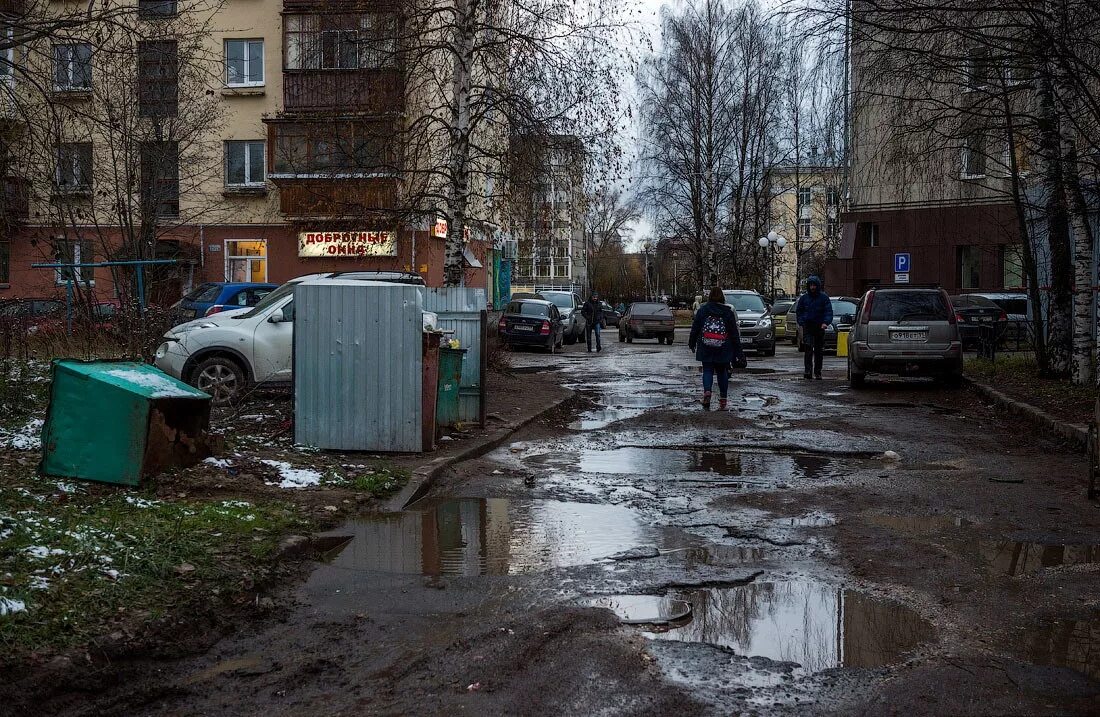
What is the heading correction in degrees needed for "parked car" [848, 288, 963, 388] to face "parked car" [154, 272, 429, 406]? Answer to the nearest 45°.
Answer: approximately 135° to its left

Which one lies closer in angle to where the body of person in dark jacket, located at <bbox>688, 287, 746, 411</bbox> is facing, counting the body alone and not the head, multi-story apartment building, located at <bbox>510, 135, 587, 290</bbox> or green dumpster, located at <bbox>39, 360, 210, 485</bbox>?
the multi-story apartment building

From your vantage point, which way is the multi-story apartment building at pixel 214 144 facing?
toward the camera

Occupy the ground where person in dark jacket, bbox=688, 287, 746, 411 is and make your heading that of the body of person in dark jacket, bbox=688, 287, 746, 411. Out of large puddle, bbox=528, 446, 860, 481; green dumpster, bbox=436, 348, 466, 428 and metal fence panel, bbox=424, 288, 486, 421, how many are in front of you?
0

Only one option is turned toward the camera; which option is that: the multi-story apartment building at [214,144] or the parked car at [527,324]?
the multi-story apartment building

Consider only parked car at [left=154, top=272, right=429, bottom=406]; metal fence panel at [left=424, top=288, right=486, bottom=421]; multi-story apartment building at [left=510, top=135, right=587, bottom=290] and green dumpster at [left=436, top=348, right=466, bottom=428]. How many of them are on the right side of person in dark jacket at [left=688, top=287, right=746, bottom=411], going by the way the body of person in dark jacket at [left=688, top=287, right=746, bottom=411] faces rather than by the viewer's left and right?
0

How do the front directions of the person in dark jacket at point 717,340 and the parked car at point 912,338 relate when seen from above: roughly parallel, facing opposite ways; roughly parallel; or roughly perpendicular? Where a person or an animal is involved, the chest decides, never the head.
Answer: roughly parallel

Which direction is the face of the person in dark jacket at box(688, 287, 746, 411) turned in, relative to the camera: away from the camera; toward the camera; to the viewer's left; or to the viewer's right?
away from the camera

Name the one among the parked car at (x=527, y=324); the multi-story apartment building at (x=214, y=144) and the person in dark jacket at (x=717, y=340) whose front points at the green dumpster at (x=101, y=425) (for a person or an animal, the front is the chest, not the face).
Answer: the multi-story apartment building

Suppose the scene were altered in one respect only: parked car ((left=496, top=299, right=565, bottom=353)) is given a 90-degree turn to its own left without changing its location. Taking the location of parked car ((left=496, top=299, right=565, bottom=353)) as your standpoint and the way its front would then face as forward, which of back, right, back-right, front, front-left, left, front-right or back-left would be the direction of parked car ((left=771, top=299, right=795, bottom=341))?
back-right

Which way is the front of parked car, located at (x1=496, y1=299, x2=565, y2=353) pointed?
away from the camera

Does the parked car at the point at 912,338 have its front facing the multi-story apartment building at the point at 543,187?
yes

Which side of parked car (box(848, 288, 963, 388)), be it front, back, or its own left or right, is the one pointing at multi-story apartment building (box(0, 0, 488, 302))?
left

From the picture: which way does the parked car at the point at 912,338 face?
away from the camera

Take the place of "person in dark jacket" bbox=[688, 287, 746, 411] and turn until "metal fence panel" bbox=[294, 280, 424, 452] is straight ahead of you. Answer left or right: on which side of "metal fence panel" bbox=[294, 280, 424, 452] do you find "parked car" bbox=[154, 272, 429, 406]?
right

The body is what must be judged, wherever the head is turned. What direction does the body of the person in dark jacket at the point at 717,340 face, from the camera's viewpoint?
away from the camera

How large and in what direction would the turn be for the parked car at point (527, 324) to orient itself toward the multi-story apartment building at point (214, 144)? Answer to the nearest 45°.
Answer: approximately 135° to its left

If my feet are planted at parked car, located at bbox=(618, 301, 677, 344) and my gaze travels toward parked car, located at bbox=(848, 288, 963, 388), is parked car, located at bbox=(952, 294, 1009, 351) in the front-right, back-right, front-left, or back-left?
front-left

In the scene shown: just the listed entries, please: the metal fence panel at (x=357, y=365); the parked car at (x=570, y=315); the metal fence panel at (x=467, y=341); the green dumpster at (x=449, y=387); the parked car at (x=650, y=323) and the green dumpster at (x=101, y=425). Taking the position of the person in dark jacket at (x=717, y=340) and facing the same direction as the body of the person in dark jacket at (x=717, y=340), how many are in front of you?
2
